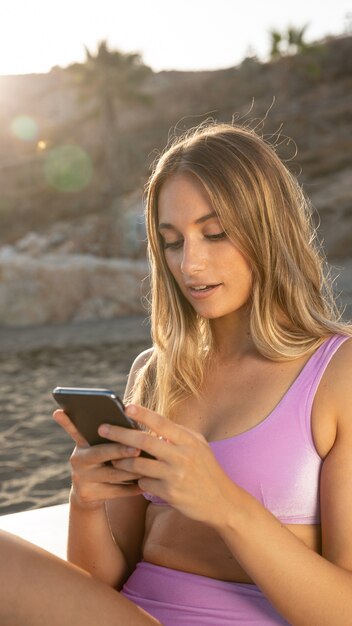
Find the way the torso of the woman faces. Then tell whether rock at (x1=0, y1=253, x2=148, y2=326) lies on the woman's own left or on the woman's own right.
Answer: on the woman's own right

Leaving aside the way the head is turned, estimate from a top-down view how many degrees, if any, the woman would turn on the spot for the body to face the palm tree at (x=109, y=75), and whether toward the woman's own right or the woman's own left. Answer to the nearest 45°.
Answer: approximately 135° to the woman's own right

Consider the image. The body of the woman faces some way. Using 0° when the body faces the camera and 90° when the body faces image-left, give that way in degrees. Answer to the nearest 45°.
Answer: approximately 45°

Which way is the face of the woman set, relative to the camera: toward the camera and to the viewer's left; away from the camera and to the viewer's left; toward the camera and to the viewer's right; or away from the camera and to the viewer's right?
toward the camera and to the viewer's left

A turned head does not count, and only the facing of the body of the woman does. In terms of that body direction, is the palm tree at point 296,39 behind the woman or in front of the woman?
behind

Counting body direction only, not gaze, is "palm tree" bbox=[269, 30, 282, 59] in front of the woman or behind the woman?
behind
